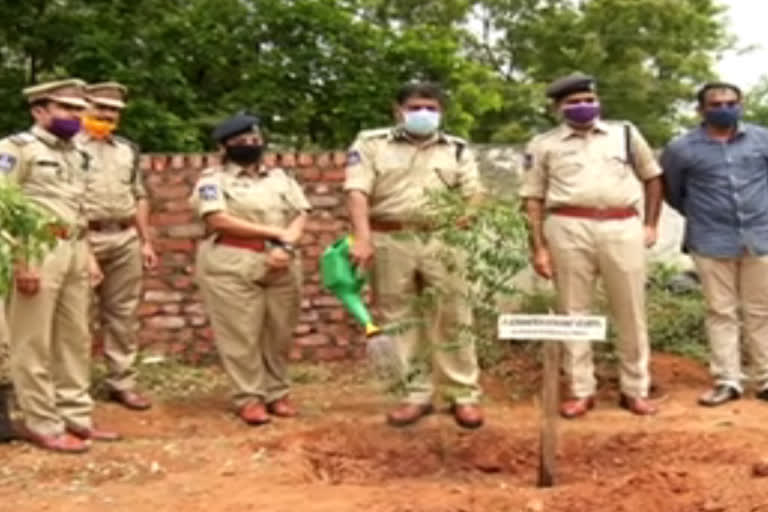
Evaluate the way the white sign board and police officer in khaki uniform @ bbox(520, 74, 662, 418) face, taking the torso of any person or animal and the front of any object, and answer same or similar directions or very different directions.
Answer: same or similar directions

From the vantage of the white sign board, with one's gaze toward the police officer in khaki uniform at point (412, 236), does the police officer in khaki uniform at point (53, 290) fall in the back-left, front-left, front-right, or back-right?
front-left

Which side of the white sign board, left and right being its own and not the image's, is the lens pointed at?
front

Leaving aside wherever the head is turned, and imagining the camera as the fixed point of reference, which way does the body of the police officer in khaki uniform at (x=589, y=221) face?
toward the camera

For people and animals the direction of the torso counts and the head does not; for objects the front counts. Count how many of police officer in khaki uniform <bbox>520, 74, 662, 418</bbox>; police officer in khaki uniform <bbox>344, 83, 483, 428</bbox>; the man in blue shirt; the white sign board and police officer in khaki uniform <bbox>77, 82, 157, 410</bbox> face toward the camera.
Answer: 5

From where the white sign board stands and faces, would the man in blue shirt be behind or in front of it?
behind

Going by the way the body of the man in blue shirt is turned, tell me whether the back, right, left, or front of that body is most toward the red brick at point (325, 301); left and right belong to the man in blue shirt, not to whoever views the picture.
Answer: right

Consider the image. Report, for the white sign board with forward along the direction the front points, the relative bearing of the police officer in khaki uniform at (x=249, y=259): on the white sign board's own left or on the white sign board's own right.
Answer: on the white sign board's own right

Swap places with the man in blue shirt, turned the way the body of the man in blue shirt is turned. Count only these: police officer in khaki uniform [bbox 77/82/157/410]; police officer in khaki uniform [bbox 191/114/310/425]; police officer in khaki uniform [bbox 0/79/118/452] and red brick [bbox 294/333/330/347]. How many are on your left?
0

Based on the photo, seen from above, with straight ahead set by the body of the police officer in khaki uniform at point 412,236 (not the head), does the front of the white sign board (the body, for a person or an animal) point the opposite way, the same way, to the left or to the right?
the same way

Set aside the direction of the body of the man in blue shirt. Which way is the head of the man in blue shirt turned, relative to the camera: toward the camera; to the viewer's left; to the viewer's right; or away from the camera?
toward the camera

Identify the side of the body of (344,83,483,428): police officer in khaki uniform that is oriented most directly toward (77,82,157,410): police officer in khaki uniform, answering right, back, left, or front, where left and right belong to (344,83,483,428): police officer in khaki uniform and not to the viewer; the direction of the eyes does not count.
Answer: right
